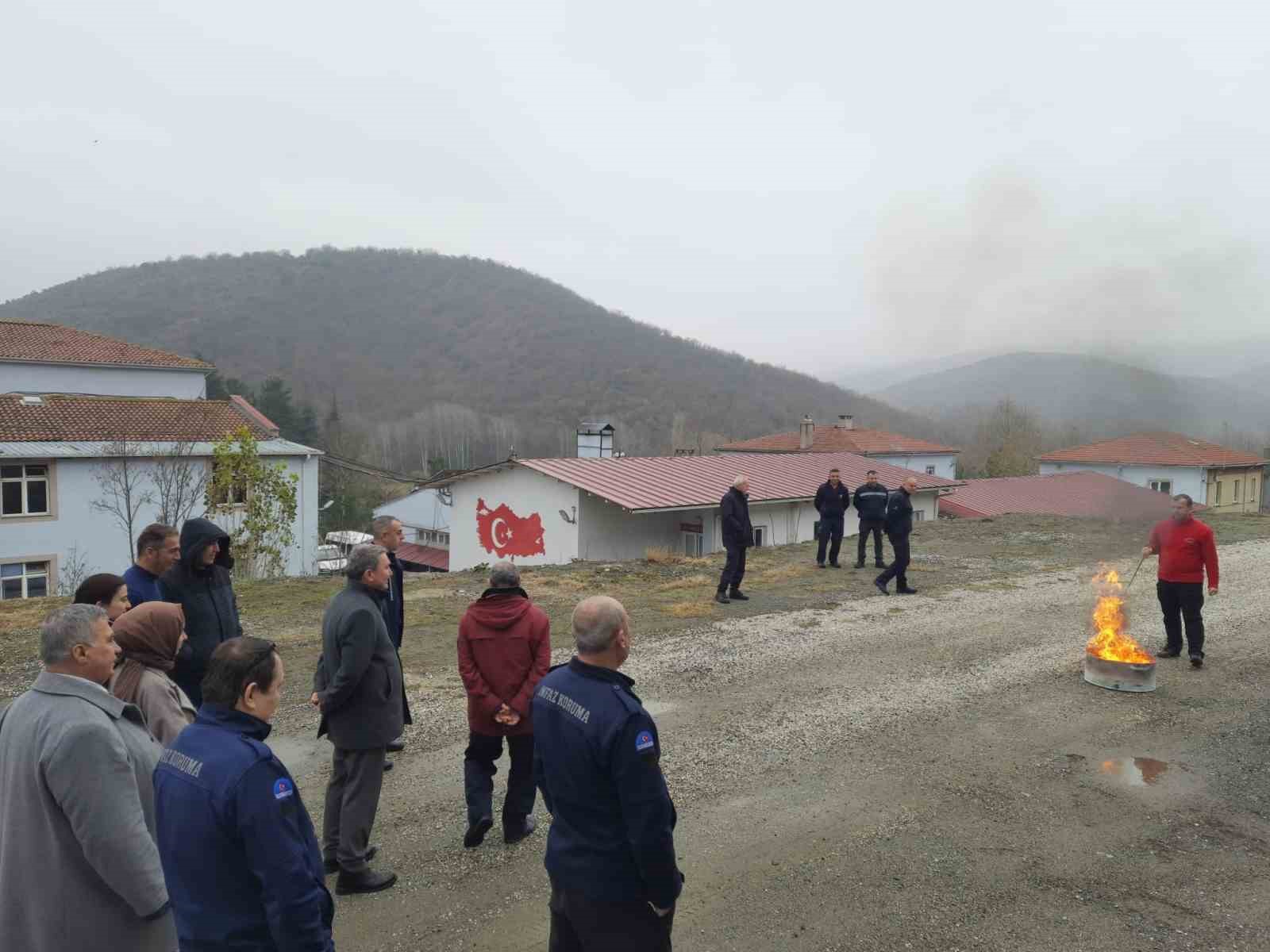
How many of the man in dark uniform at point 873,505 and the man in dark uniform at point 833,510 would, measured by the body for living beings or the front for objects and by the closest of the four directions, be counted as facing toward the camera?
2

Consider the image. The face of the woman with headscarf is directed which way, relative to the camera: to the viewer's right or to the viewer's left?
to the viewer's right

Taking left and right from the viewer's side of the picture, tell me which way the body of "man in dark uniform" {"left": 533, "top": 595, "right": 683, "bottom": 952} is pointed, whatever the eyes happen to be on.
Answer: facing away from the viewer and to the right of the viewer

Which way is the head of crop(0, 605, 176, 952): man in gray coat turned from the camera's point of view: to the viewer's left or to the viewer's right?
to the viewer's right

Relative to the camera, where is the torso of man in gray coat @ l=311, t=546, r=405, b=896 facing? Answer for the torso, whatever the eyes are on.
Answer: to the viewer's right

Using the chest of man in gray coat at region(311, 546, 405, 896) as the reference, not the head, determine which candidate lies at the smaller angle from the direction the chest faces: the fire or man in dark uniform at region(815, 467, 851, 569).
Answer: the fire

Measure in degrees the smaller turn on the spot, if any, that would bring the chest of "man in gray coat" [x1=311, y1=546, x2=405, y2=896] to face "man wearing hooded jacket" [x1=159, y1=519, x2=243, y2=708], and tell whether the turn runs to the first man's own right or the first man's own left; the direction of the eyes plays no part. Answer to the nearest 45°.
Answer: approximately 135° to the first man's own left

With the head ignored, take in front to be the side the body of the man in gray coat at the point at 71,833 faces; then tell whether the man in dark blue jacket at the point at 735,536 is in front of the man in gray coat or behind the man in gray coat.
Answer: in front

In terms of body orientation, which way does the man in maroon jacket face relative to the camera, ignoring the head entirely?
away from the camera

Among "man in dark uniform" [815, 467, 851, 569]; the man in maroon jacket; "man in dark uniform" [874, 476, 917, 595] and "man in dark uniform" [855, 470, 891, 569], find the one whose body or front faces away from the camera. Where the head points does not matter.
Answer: the man in maroon jacket

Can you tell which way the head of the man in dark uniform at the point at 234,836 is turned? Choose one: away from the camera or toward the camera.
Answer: away from the camera

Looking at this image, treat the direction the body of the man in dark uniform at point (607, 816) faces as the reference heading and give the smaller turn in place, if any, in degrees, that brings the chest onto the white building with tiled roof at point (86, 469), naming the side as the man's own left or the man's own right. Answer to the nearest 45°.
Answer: approximately 90° to the man's own left
